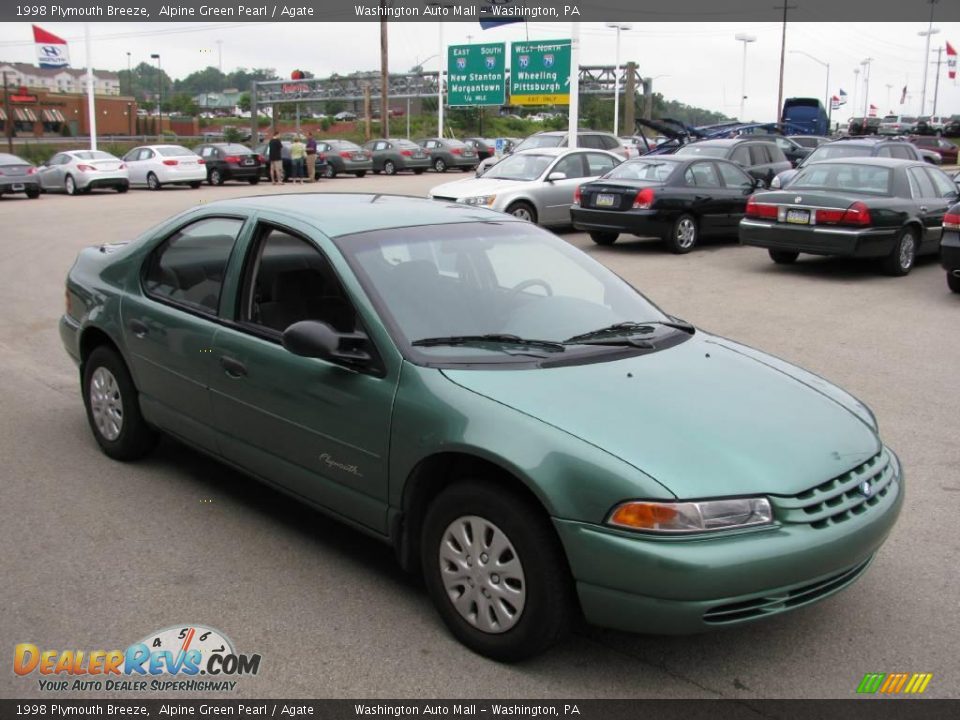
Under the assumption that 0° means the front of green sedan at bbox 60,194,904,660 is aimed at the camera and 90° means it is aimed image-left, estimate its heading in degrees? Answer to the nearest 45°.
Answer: approximately 315°

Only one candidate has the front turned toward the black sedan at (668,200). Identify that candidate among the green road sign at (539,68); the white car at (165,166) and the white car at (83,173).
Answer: the green road sign

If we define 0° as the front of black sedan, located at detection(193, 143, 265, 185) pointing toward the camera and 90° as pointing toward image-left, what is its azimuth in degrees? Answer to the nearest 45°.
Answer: approximately 135°

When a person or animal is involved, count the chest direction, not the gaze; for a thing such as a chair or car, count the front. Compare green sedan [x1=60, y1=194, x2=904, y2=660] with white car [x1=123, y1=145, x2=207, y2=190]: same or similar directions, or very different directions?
very different directions

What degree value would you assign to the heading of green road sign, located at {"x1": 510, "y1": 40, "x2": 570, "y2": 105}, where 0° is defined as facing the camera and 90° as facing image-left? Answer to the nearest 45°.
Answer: approximately 0°

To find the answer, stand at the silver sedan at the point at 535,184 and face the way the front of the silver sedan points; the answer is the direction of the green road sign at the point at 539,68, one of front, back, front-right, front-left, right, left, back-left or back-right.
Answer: back-right

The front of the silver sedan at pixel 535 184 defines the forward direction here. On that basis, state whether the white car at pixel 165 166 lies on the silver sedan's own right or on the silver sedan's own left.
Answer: on the silver sedan's own right

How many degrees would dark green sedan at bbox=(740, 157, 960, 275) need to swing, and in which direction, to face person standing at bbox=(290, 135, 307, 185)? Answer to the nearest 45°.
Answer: approximately 90° to its left

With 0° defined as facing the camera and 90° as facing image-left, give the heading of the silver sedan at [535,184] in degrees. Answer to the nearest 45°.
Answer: approximately 45°

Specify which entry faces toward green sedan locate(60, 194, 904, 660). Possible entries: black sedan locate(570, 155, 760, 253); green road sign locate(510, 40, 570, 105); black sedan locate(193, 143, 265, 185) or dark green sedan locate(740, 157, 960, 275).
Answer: the green road sign

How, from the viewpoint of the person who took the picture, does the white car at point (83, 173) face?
facing away from the viewer and to the left of the viewer

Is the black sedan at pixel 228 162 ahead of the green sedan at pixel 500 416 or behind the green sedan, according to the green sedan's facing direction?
behind

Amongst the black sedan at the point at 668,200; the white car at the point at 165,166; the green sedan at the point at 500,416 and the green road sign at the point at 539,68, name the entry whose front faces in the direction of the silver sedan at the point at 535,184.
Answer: the green road sign

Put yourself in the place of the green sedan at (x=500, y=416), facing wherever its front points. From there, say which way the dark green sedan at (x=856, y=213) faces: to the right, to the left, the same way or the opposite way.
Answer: to the left
